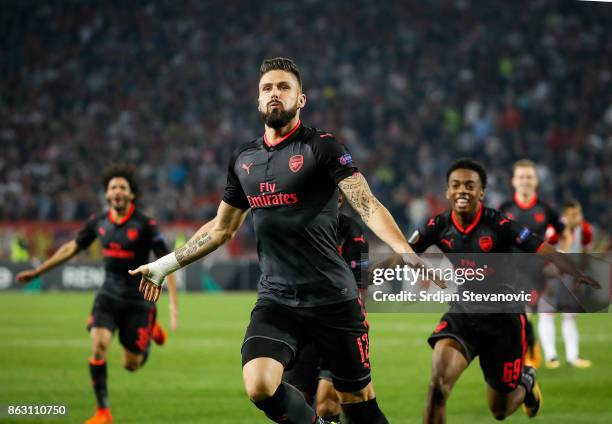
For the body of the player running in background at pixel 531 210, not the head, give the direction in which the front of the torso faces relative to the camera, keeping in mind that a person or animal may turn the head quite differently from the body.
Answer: toward the camera

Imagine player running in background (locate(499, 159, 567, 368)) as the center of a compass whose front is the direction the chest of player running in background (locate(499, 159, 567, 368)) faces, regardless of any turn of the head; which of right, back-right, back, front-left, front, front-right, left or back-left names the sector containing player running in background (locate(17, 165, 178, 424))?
front-right

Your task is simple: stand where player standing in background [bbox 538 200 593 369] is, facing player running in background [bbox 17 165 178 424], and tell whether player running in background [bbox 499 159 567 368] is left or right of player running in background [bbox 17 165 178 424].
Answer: left

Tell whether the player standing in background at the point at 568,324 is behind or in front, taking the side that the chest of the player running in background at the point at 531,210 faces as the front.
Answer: behind
